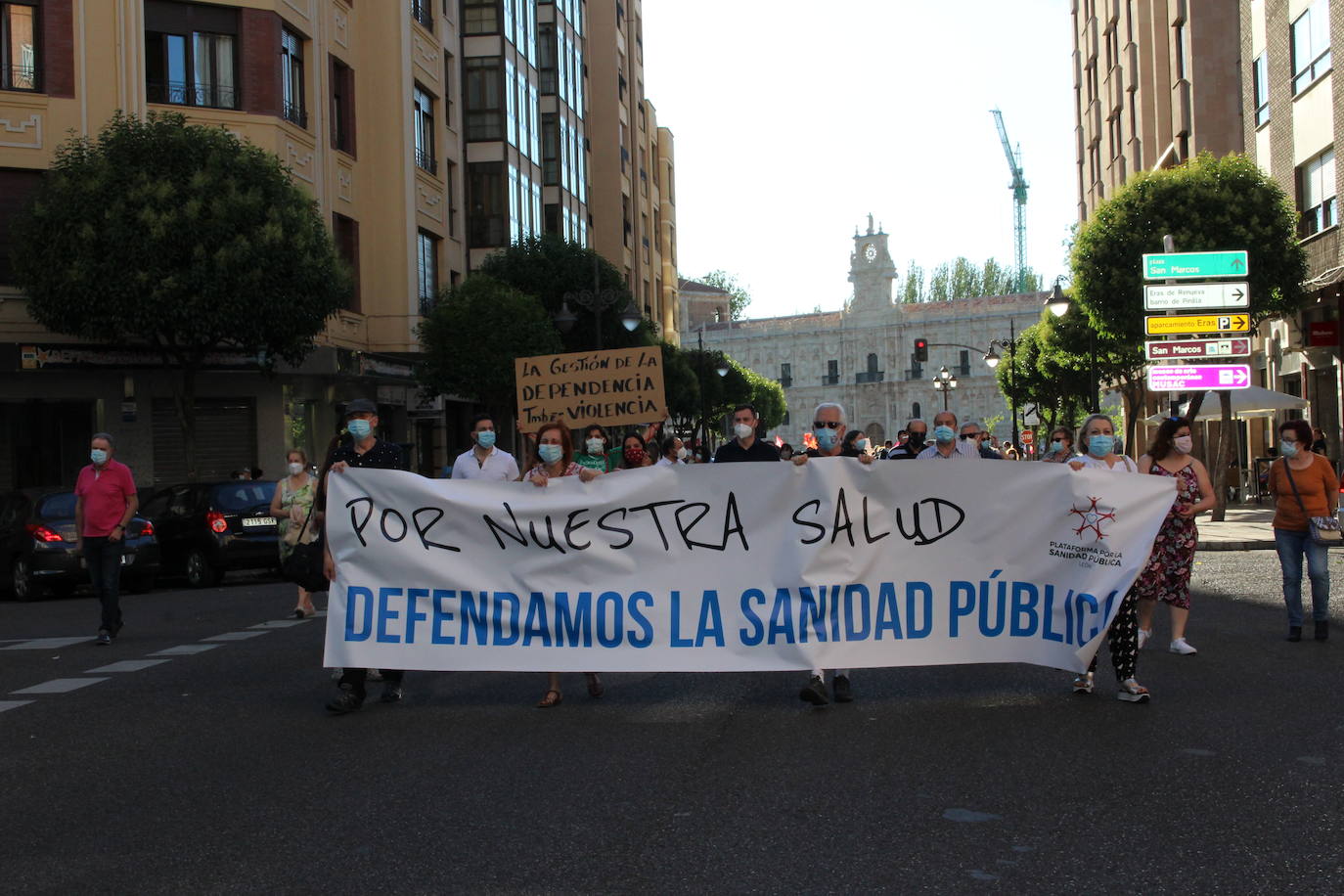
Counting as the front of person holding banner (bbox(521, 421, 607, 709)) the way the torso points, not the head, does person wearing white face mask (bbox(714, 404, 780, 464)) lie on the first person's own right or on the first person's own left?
on the first person's own left

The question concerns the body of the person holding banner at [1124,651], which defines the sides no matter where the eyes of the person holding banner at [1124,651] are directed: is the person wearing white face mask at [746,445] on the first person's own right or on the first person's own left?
on the first person's own right

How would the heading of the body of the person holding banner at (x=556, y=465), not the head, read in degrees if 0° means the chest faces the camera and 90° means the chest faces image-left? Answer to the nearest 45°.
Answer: approximately 0°

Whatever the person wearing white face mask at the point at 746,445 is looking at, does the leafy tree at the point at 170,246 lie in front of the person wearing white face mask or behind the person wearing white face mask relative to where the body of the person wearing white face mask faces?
behind

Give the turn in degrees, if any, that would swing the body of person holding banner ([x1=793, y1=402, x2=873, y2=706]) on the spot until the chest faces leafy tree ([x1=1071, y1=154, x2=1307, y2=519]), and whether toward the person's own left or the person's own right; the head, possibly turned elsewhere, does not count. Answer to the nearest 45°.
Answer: approximately 180°

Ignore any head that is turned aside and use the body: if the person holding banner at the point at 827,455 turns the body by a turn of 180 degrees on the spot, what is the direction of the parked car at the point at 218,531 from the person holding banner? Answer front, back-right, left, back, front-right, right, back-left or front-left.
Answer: front-left
